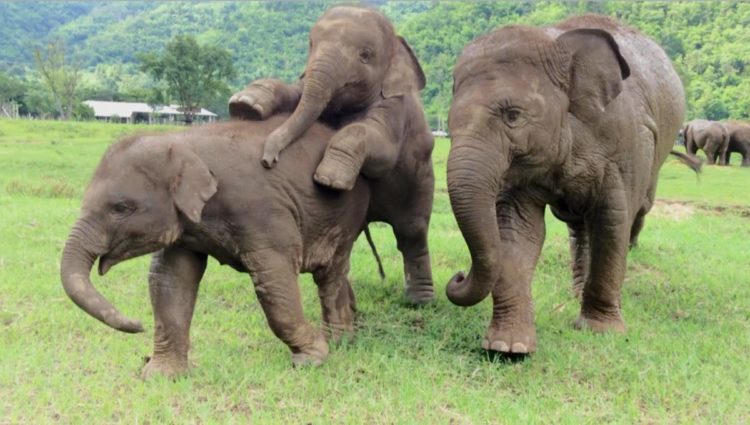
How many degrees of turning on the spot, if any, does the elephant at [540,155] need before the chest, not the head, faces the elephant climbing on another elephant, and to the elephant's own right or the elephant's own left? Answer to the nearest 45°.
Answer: approximately 45° to the elephant's own right

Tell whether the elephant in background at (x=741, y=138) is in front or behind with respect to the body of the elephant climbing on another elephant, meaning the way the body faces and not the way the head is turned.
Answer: behind

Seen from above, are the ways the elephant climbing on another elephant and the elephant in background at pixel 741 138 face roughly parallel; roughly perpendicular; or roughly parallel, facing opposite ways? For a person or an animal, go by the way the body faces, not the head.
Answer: roughly perpendicular

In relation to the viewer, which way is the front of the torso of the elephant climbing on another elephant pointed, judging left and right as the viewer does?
facing the viewer and to the left of the viewer

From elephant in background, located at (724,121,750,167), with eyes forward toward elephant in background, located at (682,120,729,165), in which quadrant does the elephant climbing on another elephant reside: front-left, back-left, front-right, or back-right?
front-left
